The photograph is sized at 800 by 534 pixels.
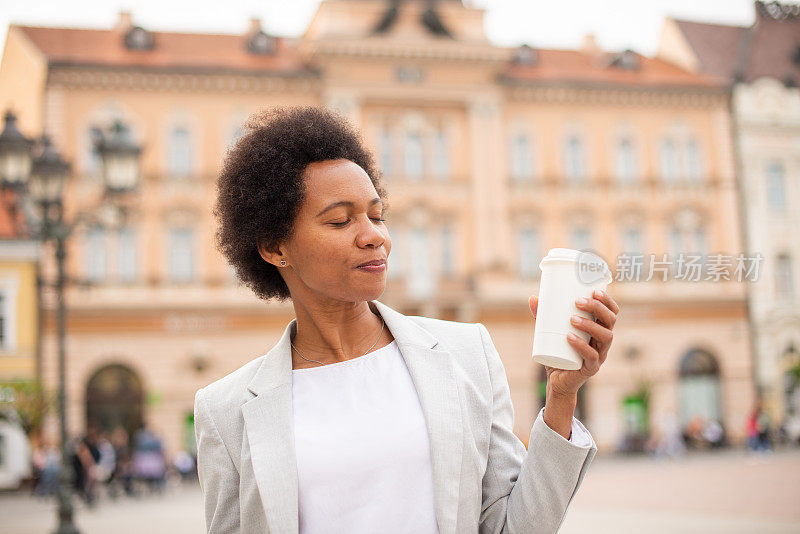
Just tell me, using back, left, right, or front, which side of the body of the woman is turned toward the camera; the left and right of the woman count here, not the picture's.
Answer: front

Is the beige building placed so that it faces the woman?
yes

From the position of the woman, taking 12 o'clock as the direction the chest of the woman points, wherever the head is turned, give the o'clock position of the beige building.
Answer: The beige building is roughly at 6 o'clock from the woman.

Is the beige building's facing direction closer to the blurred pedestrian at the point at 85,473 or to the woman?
the woman

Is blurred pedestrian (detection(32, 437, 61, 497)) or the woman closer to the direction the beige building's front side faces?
the woman

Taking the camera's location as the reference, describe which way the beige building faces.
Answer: facing the viewer

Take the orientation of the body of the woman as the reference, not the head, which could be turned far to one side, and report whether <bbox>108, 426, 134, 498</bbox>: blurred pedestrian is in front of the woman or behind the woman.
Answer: behind
